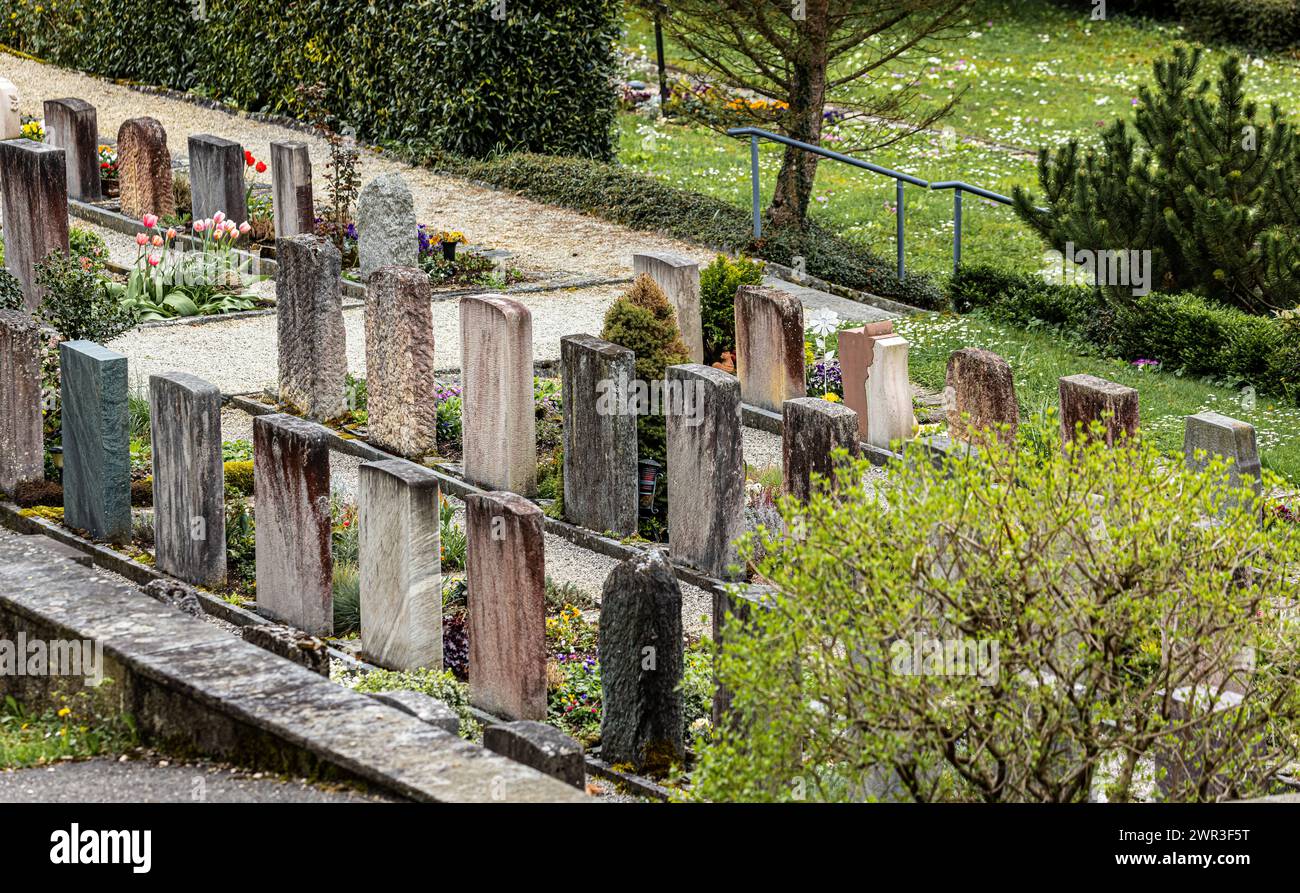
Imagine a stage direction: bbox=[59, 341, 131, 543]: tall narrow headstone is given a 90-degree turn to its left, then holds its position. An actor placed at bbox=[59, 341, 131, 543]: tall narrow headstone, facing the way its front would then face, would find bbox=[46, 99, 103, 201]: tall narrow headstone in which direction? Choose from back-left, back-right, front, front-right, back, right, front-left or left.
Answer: front-right

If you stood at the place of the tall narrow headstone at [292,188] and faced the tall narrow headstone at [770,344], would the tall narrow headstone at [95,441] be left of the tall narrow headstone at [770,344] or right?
right
